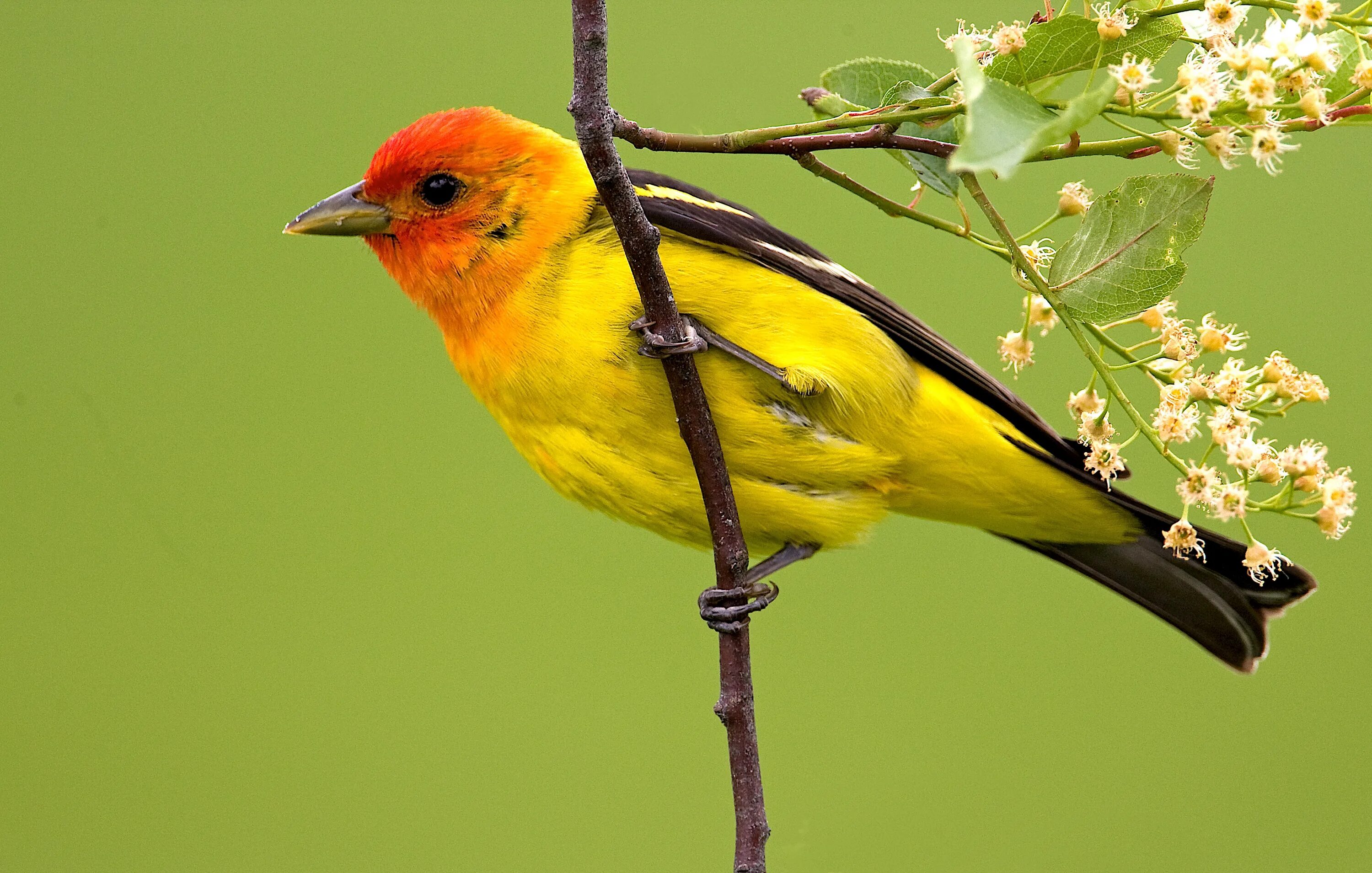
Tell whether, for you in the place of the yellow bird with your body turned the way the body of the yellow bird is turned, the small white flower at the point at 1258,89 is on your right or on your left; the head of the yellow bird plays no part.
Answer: on your left

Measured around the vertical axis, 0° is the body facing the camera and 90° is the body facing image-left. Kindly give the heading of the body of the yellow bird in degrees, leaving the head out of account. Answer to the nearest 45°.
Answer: approximately 90°

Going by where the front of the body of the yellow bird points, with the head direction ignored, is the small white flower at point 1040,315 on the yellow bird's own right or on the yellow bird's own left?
on the yellow bird's own left

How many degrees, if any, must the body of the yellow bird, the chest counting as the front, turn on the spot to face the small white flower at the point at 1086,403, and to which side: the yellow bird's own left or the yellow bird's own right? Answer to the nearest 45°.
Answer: approximately 135° to the yellow bird's own left

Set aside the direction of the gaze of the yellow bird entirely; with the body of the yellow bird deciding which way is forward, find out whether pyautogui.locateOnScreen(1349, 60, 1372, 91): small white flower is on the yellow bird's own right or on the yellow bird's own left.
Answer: on the yellow bird's own left

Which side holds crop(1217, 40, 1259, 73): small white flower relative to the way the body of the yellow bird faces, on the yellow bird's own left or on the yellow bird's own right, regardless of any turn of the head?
on the yellow bird's own left
